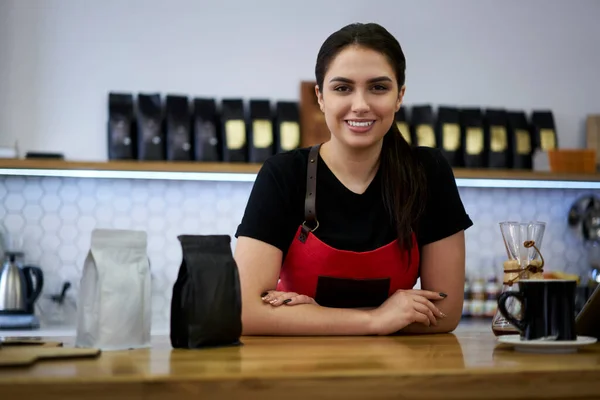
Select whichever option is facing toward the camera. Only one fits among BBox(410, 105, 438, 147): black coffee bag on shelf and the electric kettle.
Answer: the black coffee bag on shelf

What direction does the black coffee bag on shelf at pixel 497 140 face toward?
toward the camera

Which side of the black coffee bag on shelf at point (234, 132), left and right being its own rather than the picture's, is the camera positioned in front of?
front

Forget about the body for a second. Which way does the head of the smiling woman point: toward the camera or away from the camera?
toward the camera

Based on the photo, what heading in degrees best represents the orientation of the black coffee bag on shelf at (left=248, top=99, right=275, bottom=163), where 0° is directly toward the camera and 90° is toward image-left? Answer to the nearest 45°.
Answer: approximately 0°

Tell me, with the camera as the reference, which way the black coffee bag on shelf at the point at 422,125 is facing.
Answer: facing the viewer

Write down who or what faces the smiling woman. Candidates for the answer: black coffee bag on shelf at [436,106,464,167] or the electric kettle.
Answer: the black coffee bag on shelf

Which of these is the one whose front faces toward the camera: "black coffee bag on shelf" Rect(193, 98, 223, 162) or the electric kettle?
the black coffee bag on shelf

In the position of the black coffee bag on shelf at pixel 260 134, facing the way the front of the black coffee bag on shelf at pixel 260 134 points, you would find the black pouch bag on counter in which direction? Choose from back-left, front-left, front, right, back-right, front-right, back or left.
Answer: front

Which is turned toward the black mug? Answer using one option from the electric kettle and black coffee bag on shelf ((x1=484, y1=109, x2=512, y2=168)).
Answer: the black coffee bag on shelf

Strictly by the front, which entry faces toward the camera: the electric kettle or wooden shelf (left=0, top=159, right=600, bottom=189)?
the wooden shelf

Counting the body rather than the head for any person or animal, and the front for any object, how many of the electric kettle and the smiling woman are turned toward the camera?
1

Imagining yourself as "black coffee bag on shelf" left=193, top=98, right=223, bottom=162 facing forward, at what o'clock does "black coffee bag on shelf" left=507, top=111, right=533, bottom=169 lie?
"black coffee bag on shelf" left=507, top=111, right=533, bottom=169 is roughly at 9 o'clock from "black coffee bag on shelf" left=193, top=98, right=223, bottom=162.
